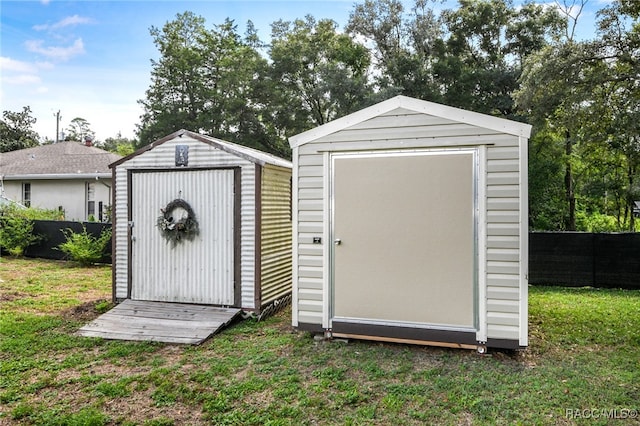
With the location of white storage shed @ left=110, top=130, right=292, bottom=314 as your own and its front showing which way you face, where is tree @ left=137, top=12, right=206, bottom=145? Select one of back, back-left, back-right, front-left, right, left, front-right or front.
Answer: back-right

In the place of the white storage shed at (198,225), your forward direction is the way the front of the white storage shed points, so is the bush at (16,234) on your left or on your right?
on your right

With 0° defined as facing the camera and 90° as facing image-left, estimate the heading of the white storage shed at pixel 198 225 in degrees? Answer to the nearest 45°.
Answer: approximately 45°

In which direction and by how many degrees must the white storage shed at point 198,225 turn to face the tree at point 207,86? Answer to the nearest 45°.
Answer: approximately 135° to its right

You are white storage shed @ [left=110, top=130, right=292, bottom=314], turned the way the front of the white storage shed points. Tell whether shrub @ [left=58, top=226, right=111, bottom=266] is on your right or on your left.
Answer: on your right

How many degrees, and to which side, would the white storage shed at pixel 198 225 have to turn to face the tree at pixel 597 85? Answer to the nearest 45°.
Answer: approximately 135° to its left

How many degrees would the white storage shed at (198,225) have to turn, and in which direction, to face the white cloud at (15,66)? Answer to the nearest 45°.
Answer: approximately 90° to its right

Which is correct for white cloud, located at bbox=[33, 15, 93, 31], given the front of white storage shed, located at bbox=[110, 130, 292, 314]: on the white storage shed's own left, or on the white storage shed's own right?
on the white storage shed's own right

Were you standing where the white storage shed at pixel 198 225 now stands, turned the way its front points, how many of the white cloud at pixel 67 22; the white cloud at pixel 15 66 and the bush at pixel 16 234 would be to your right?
3
